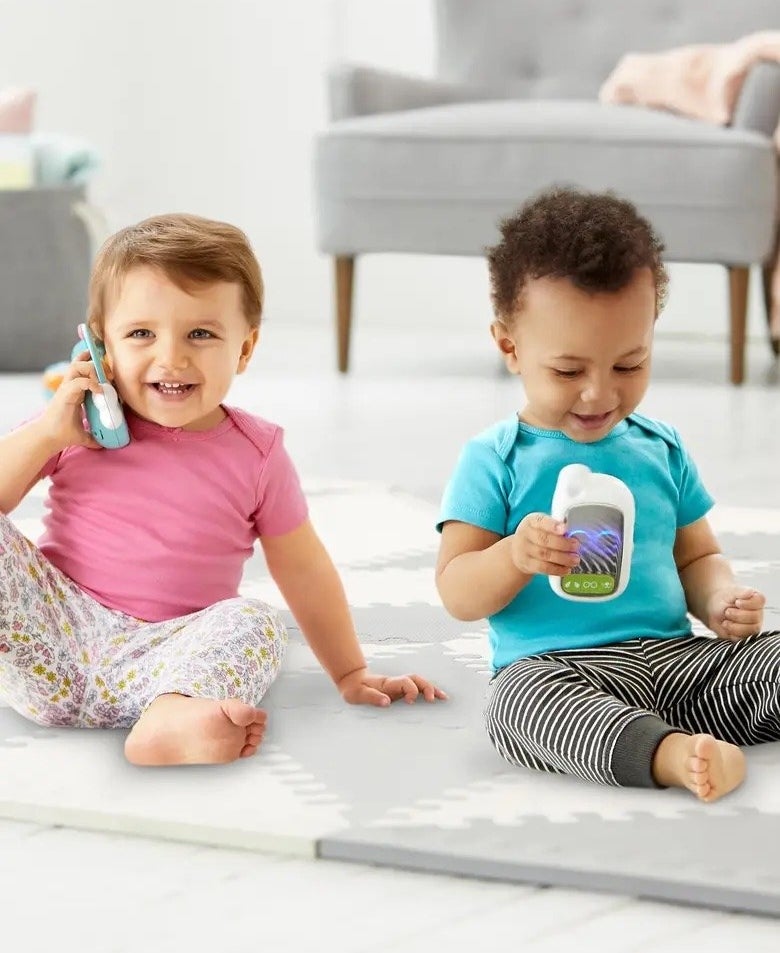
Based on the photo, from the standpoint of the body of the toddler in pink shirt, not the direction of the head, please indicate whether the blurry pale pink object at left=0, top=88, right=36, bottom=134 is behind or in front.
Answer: behind

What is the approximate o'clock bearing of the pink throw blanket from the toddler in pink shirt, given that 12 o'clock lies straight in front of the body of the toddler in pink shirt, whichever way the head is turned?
The pink throw blanket is roughly at 7 o'clock from the toddler in pink shirt.

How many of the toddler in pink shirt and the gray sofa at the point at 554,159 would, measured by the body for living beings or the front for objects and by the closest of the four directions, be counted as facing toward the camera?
2

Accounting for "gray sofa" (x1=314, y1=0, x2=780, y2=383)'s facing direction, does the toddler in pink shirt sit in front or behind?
in front

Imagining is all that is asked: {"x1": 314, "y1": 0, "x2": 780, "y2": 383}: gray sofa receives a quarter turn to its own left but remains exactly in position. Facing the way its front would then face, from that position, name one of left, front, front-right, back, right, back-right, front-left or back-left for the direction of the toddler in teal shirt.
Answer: right

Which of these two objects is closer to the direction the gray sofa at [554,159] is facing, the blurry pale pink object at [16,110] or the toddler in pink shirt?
the toddler in pink shirt

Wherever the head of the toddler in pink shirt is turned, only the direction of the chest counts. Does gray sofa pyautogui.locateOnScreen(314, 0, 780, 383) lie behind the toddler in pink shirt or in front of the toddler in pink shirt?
behind

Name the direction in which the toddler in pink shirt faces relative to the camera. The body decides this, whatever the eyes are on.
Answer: toward the camera

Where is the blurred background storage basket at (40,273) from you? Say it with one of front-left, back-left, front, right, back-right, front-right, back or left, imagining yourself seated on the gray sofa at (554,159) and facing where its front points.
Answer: right
